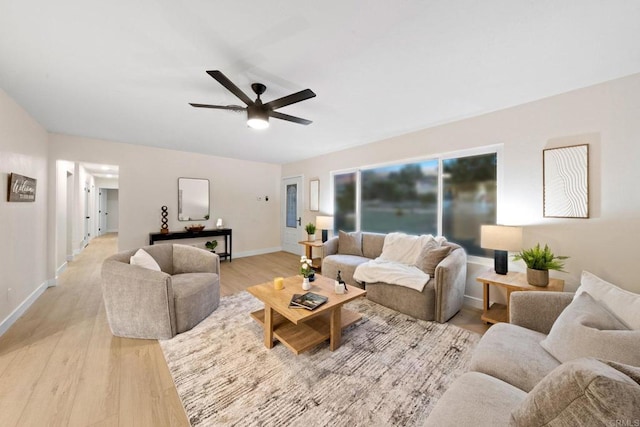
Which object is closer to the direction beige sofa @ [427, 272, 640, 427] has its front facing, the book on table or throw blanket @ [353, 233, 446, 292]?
the book on table

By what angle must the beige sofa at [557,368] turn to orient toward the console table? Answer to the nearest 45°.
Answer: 0° — it already faces it

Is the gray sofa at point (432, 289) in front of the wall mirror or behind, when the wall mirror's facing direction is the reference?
in front

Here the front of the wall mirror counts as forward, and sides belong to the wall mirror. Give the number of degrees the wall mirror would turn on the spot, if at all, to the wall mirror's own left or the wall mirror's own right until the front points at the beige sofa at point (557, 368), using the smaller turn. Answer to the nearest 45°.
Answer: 0° — it already faces it

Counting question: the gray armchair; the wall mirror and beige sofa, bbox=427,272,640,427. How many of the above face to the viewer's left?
1

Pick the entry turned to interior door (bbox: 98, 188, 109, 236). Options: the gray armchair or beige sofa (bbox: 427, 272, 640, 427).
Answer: the beige sofa

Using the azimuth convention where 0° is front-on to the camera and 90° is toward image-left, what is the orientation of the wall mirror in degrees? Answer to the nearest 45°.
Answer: approximately 0°

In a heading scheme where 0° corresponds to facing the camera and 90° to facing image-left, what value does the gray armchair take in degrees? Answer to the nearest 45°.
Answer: approximately 315°

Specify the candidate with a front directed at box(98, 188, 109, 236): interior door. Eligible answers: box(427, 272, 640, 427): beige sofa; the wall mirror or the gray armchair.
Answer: the beige sofa

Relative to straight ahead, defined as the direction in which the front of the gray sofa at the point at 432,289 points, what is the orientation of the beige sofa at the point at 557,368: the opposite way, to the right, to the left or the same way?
to the right

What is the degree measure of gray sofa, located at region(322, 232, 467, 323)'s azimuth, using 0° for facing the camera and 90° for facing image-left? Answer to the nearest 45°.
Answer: approximately 45°

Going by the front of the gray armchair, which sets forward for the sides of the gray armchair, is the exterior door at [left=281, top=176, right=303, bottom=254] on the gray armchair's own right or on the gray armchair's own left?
on the gray armchair's own left

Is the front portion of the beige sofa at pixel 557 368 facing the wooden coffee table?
yes

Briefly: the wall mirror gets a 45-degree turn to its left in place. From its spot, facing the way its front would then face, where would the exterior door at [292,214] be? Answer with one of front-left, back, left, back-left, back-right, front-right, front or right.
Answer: front-left
